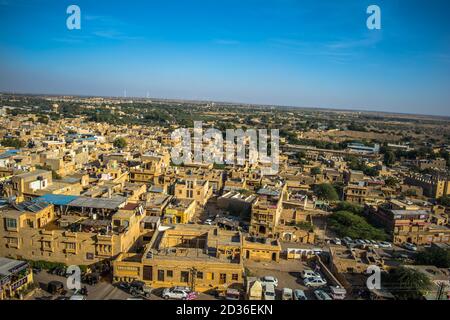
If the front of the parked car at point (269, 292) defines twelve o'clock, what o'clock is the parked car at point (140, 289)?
the parked car at point (140, 289) is roughly at 3 o'clock from the parked car at point (269, 292).

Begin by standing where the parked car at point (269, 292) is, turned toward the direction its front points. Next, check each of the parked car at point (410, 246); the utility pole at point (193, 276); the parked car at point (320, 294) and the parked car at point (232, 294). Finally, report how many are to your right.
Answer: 2

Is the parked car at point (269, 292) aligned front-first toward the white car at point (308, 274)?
no

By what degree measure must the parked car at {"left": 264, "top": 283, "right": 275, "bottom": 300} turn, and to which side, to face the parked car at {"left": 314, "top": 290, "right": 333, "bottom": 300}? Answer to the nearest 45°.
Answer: approximately 135° to its left

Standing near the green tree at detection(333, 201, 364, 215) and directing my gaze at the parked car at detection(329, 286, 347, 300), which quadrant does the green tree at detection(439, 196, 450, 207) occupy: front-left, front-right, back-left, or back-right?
back-left

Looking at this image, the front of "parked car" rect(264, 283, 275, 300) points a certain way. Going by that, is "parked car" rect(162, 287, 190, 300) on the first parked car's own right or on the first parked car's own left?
on the first parked car's own right

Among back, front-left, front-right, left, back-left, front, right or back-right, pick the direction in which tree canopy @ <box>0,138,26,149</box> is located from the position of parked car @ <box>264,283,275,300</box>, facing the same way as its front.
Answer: back-right

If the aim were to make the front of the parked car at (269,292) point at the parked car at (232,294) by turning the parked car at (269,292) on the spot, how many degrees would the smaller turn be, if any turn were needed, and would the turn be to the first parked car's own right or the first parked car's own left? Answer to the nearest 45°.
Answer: approximately 90° to the first parked car's own right

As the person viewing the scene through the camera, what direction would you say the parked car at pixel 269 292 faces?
facing the viewer

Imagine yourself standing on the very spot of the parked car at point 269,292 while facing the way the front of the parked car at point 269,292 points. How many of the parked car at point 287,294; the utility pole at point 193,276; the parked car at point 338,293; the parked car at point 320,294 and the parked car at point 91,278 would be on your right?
2

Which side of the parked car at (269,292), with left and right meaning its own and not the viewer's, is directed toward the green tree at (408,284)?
left

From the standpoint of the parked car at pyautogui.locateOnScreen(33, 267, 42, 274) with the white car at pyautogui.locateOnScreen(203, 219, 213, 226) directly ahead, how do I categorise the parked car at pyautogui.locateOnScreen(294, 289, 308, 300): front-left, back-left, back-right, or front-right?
front-right

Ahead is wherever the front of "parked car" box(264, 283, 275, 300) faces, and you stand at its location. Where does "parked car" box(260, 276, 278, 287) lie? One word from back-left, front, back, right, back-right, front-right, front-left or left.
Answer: back

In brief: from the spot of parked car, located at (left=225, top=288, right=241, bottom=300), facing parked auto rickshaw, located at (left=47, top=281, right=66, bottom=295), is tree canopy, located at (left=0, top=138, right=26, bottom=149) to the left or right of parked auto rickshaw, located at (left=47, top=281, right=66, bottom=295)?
right

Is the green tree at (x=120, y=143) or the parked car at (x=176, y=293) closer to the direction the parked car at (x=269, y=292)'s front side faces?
the parked car

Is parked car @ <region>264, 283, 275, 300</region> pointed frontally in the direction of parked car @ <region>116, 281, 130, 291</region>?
no

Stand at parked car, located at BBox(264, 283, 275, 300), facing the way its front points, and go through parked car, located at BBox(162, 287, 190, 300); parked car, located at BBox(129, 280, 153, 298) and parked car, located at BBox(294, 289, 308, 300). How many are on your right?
2

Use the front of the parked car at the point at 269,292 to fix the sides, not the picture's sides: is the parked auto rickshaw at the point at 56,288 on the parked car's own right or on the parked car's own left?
on the parked car's own right

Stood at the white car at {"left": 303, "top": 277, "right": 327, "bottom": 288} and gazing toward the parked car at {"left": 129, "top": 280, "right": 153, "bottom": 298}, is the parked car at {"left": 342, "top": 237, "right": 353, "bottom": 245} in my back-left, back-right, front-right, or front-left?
back-right

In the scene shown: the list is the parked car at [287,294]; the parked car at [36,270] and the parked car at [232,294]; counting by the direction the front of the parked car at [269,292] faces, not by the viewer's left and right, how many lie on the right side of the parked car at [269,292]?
2
